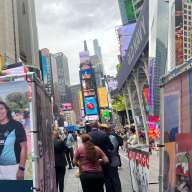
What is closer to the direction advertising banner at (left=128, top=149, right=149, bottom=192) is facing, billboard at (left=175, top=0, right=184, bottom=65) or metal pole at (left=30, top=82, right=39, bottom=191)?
the metal pole

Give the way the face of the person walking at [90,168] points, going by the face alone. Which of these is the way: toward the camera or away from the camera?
away from the camera

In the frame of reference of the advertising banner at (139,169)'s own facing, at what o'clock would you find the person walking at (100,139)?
The person walking is roughly at 2 o'clock from the advertising banner.

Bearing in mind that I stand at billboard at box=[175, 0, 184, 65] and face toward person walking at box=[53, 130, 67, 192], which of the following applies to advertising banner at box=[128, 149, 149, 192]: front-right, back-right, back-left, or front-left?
front-left

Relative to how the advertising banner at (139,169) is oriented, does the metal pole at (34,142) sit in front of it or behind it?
in front

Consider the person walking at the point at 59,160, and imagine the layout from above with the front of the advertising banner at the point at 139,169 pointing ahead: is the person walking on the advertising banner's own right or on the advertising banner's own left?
on the advertising banner's own right

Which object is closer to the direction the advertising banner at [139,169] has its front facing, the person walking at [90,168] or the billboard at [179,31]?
the person walking

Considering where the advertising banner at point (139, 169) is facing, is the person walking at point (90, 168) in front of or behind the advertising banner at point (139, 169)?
in front

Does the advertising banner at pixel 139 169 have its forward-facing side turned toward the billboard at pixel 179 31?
no

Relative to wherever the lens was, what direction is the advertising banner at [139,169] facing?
facing the viewer and to the left of the viewer
